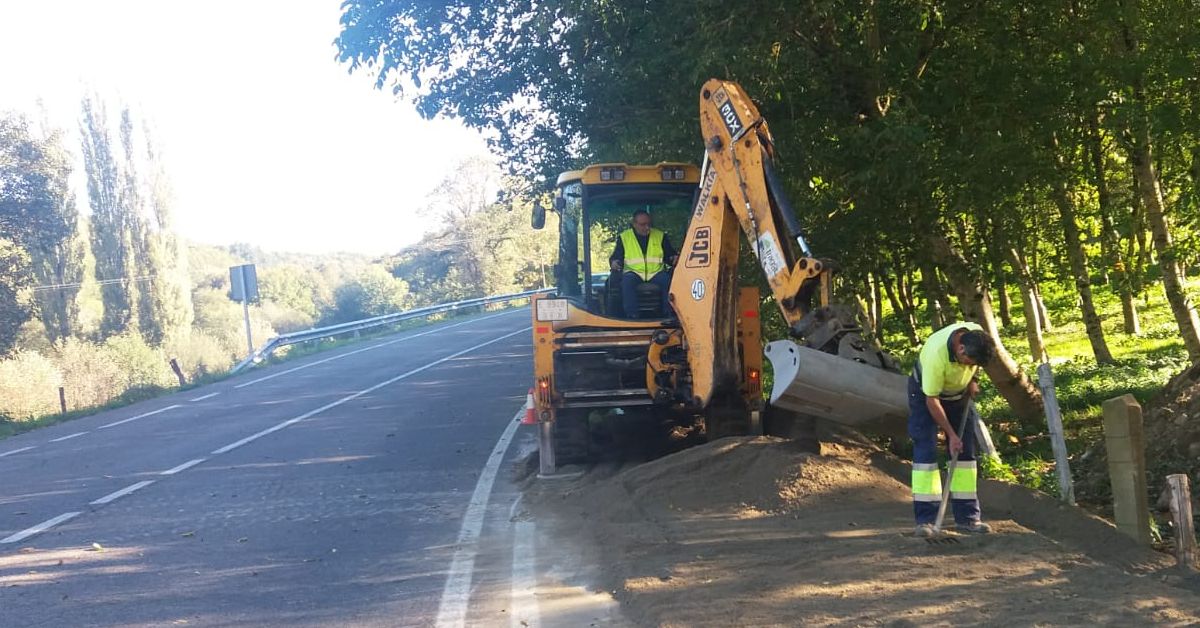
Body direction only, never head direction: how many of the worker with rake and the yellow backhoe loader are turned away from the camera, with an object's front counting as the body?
1

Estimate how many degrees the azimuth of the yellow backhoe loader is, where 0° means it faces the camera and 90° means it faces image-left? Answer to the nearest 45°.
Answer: approximately 180°

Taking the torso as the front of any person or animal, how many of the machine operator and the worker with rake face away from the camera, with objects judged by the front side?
0

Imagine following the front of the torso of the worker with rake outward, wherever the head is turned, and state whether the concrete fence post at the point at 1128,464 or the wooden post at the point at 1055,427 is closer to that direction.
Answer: the concrete fence post

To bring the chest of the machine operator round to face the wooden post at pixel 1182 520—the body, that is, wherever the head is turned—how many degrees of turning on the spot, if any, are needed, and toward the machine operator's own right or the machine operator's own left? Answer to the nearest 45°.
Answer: approximately 45° to the machine operator's own left

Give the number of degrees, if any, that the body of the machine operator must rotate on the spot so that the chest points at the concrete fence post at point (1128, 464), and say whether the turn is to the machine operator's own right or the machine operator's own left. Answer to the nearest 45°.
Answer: approximately 45° to the machine operator's own left

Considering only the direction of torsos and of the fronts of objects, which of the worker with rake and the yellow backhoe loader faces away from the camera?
the yellow backhoe loader

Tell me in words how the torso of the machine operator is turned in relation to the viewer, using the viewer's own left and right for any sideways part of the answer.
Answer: facing the viewer

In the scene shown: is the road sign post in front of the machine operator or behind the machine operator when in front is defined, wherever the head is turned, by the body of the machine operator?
behind

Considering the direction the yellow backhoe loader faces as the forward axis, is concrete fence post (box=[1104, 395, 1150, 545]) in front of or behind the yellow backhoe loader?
behind

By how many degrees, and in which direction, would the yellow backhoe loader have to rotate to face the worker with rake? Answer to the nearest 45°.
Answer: approximately 135° to its right

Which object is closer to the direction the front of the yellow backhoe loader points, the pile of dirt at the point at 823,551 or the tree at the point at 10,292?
the tree
